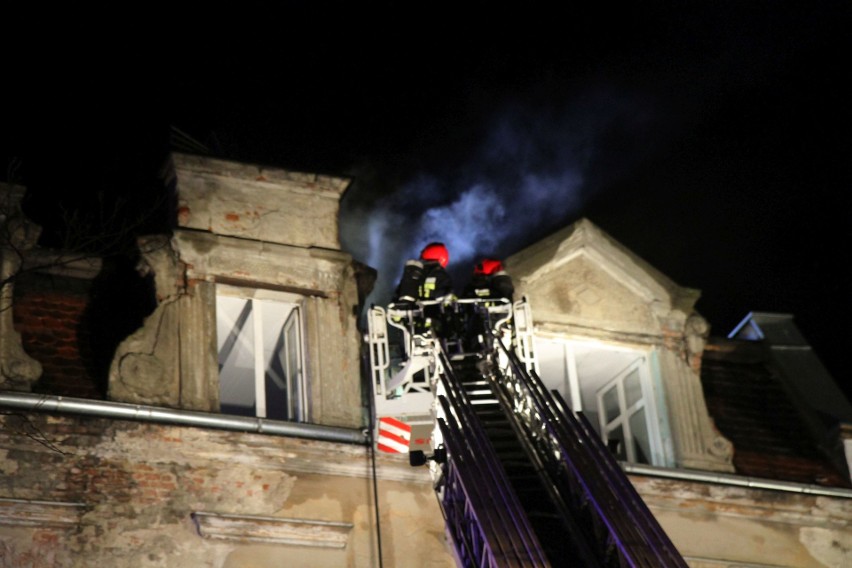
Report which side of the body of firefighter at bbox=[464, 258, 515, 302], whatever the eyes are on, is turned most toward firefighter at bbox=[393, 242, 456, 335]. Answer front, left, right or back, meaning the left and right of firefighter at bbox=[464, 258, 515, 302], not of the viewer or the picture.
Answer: left

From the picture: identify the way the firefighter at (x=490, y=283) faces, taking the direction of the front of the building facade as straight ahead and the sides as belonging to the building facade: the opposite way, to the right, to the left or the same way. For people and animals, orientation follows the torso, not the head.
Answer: the opposite way

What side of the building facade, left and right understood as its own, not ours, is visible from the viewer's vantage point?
front

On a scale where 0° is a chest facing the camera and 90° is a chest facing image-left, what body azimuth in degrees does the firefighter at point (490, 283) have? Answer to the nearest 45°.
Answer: approximately 180°

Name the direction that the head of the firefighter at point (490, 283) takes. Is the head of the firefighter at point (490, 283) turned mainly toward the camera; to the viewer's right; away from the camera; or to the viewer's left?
away from the camera

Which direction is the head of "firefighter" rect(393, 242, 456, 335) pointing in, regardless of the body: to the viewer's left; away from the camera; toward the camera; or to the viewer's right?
away from the camera

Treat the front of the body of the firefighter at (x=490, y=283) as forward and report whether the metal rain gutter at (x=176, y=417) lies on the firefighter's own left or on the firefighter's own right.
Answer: on the firefighter's own left
